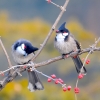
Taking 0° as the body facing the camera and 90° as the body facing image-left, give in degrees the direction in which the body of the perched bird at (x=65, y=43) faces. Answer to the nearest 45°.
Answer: approximately 45°

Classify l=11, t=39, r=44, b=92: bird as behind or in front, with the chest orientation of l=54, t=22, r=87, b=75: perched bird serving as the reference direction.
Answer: in front
